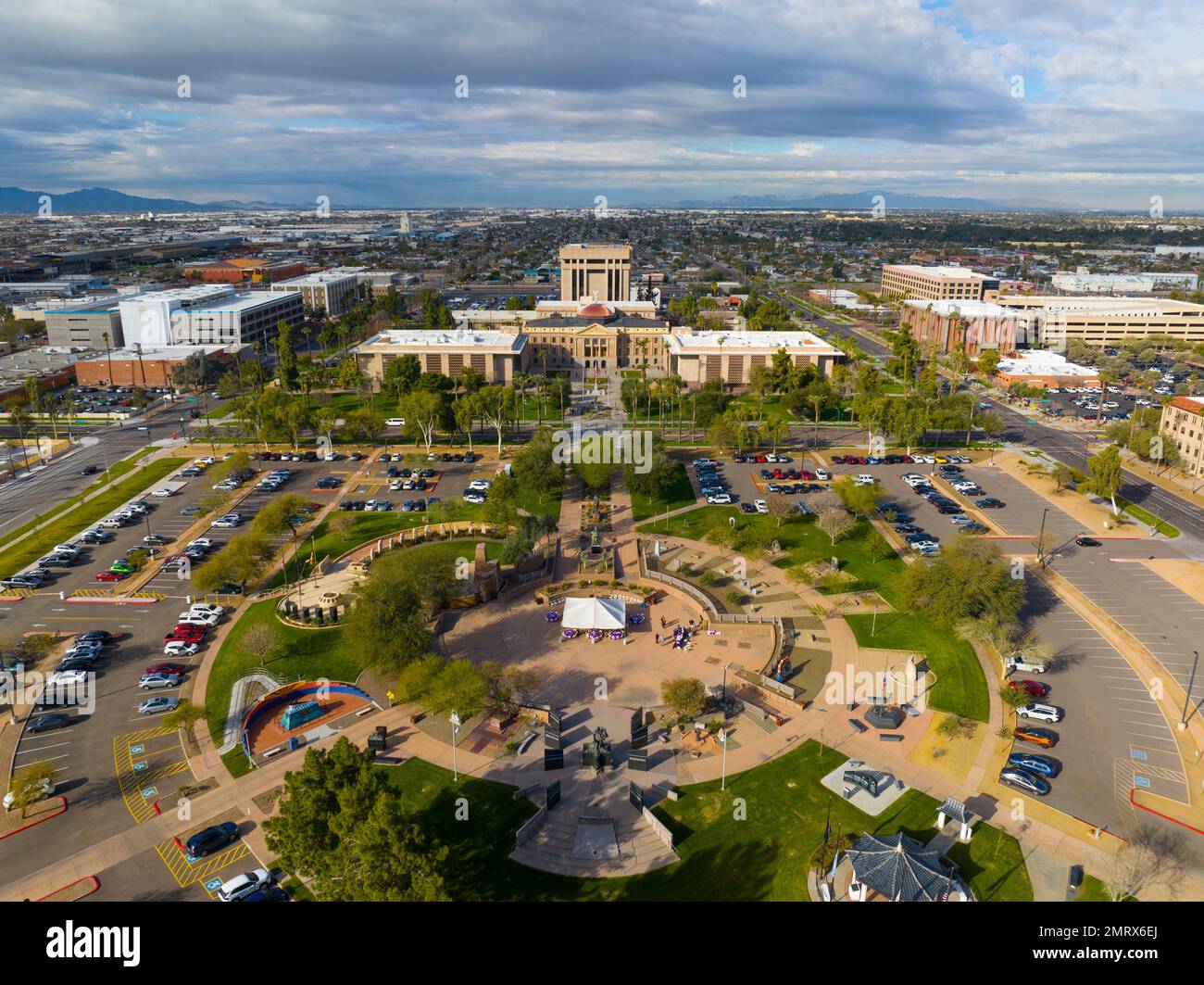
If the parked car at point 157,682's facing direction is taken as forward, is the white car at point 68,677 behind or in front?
behind

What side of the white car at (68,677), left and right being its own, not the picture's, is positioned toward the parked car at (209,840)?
left

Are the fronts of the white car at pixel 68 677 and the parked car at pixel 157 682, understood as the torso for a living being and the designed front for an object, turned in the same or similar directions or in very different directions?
very different directions

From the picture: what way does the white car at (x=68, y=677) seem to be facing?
to the viewer's left

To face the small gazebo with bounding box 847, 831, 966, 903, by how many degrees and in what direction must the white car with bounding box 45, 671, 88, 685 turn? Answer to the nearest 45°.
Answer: approximately 135° to its left

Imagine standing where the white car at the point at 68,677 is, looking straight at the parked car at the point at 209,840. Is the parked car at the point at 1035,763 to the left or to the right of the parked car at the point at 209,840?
left

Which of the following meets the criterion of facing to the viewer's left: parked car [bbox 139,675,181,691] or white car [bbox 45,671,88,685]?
the white car

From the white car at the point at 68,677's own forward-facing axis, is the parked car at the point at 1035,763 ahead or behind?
behind

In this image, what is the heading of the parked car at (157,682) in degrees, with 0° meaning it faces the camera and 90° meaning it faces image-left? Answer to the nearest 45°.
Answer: approximately 270°

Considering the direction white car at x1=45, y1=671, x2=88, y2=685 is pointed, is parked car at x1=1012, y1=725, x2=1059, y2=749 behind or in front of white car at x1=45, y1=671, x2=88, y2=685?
behind

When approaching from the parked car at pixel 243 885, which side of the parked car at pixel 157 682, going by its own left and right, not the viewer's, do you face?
right
